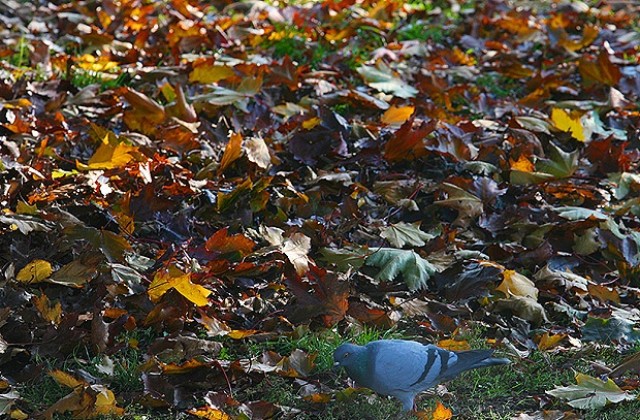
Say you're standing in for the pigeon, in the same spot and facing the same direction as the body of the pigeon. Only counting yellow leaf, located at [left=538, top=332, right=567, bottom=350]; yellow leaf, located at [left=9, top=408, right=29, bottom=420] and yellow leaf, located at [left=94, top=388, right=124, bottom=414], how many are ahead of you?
2

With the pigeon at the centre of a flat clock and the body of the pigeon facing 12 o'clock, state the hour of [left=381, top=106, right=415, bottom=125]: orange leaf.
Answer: The orange leaf is roughly at 3 o'clock from the pigeon.

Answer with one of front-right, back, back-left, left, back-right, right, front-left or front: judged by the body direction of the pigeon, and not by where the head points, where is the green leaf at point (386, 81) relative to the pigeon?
right

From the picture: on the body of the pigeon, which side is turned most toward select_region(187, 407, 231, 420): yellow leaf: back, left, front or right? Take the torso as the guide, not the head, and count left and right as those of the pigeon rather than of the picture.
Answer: front

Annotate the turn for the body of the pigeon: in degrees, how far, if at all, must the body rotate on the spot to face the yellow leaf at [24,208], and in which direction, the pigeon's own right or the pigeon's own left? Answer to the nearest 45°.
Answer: approximately 45° to the pigeon's own right

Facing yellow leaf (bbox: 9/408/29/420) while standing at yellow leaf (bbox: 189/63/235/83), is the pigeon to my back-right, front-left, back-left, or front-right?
front-left

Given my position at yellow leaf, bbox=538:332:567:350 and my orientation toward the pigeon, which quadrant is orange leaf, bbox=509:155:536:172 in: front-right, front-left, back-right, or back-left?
back-right

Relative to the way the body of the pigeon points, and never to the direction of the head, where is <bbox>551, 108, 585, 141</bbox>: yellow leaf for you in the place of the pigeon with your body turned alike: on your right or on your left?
on your right

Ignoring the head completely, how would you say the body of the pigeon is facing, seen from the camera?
to the viewer's left

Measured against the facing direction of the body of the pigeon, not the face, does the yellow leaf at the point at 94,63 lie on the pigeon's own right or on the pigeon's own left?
on the pigeon's own right

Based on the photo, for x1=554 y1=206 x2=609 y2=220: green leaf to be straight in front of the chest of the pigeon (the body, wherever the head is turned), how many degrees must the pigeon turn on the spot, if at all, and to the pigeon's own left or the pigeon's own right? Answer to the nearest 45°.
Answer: approximately 135° to the pigeon's own right

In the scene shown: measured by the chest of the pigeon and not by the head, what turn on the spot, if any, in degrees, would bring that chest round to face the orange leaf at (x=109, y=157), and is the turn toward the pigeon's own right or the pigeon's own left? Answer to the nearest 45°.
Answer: approximately 45° to the pigeon's own right

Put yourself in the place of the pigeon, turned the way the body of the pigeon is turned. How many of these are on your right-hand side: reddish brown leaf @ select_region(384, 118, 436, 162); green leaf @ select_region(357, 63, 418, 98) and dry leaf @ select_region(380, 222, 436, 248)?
3

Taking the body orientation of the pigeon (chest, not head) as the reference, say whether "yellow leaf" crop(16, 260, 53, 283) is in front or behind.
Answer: in front

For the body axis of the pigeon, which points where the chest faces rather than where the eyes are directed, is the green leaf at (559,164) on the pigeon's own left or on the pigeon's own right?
on the pigeon's own right

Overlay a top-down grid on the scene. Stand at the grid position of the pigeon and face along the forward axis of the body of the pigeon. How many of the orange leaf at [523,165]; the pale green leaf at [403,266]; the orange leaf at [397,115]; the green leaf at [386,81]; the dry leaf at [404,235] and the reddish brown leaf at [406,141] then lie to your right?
6

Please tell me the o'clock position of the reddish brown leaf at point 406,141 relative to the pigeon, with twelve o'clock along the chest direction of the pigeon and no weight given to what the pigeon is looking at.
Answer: The reddish brown leaf is roughly at 3 o'clock from the pigeon.

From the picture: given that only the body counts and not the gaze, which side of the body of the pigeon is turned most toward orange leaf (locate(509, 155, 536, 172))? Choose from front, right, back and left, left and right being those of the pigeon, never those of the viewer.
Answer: right
